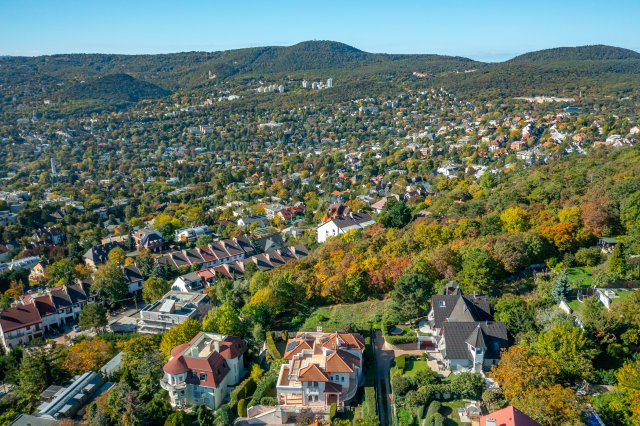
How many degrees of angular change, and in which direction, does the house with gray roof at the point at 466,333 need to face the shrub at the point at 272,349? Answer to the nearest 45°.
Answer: approximately 90° to its right

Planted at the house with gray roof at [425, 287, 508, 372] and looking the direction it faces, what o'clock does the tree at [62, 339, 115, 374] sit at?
The tree is roughly at 12 o'clock from the house with gray roof.

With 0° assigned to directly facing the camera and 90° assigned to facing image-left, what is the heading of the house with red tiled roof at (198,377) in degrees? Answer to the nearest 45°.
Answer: approximately 0°

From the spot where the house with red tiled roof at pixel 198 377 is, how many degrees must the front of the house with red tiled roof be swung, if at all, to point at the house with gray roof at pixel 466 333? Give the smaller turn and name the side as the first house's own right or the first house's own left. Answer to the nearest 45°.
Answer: approximately 90° to the first house's own left

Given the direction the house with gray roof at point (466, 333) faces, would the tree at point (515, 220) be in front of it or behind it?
behind

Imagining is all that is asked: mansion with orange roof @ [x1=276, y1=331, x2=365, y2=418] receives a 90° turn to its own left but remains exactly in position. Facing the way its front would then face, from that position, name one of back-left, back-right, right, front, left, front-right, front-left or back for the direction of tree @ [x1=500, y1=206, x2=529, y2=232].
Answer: front-left

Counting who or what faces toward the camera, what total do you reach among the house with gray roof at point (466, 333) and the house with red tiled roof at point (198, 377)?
2

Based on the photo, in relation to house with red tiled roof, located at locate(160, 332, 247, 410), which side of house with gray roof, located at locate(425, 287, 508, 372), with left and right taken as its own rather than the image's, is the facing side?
right
